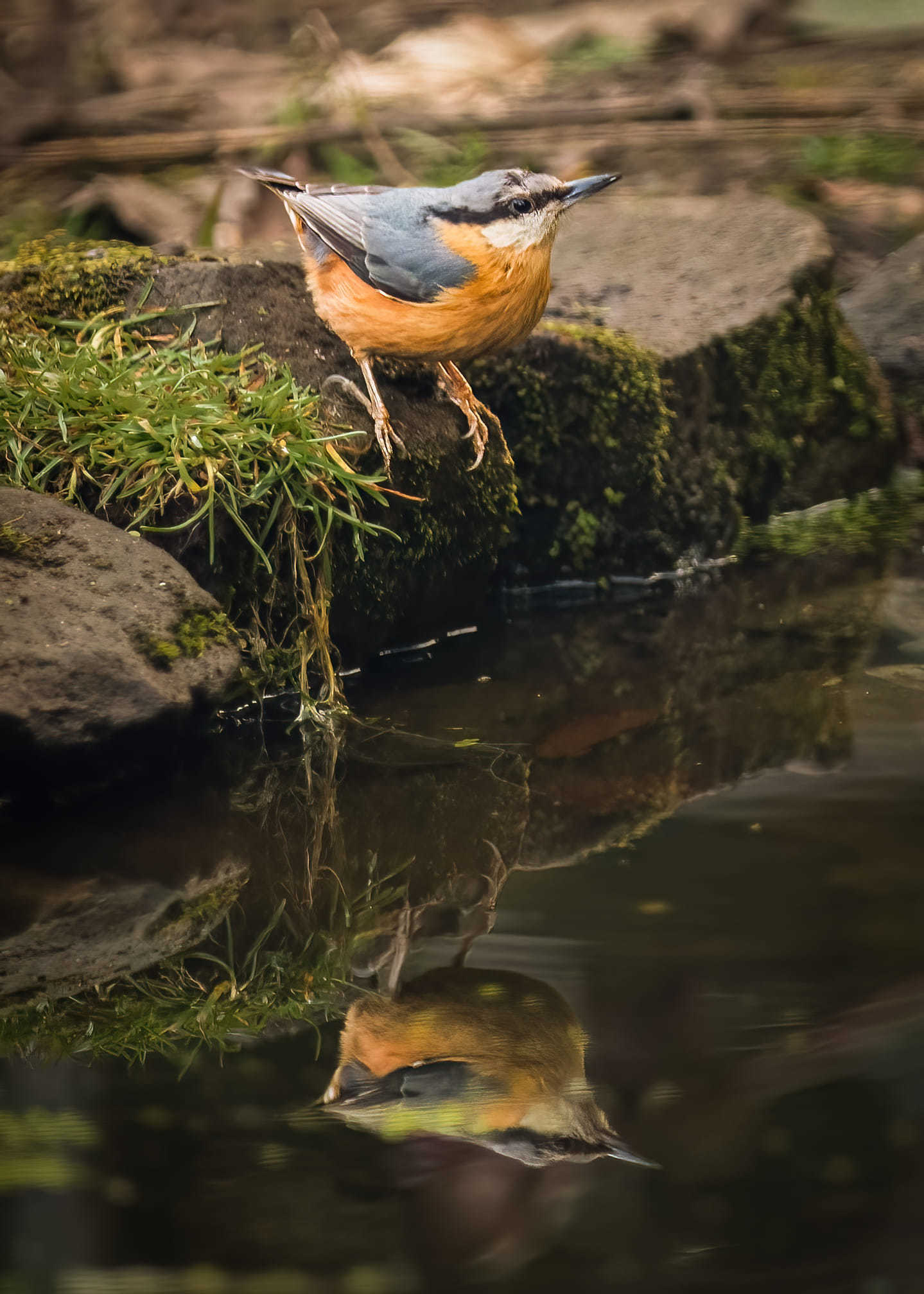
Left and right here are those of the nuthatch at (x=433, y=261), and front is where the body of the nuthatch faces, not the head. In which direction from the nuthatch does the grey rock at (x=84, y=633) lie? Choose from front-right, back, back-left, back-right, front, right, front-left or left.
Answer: back-right

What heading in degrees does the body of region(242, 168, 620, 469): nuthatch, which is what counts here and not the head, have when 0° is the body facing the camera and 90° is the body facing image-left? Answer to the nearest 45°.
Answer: approximately 270°

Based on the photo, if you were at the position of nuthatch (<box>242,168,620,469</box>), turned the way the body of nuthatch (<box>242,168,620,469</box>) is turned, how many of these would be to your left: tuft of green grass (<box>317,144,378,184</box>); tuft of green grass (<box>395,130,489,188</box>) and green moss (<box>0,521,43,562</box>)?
2

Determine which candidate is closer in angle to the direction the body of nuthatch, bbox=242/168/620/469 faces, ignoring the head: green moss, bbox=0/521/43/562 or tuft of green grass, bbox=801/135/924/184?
the tuft of green grass

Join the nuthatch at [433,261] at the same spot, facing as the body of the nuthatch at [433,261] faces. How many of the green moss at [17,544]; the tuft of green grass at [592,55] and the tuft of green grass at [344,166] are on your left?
2

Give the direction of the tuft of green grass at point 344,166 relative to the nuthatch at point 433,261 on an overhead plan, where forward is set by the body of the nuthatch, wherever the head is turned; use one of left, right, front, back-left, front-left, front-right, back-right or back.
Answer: left

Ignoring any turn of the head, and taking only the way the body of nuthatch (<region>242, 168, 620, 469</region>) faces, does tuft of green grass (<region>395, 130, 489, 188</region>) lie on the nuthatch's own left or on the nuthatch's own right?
on the nuthatch's own left

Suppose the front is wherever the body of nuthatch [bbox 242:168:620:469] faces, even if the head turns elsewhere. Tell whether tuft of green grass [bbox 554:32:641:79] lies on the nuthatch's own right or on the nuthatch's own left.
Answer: on the nuthatch's own left
